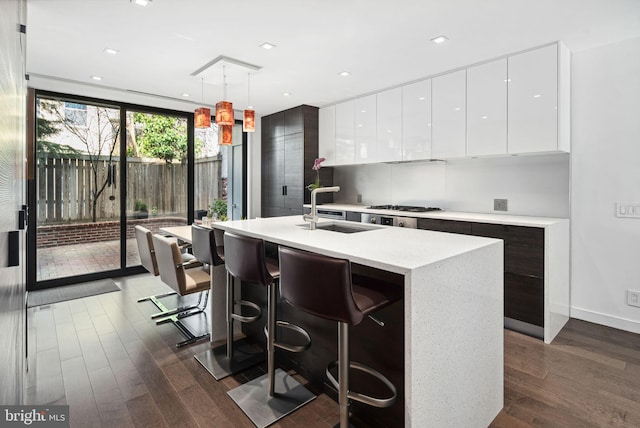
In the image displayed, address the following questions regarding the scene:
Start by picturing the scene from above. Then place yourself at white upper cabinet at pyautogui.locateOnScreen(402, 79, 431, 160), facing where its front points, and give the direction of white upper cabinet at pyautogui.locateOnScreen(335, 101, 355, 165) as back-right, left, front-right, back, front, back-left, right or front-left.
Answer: right

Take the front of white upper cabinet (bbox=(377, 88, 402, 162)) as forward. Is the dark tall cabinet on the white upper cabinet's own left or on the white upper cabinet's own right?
on the white upper cabinet's own right

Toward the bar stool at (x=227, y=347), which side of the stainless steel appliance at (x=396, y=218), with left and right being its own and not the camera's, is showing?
front

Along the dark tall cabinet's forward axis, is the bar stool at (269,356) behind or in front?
in front

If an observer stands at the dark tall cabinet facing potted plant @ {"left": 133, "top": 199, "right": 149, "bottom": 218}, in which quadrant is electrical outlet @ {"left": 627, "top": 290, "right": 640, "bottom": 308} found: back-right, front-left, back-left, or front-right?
back-left

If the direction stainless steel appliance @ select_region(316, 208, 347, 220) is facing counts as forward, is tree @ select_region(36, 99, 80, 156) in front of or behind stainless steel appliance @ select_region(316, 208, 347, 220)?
in front

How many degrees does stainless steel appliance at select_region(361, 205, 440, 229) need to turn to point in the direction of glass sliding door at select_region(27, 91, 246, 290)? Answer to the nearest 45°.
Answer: approximately 45° to its right

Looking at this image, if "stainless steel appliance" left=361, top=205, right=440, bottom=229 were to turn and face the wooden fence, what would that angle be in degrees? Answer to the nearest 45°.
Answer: approximately 45° to its right

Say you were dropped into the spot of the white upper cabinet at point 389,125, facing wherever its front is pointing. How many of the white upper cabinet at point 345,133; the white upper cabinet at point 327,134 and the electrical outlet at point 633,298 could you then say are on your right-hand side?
2

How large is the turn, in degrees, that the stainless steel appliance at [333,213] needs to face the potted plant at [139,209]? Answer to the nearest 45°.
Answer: approximately 45° to its right
